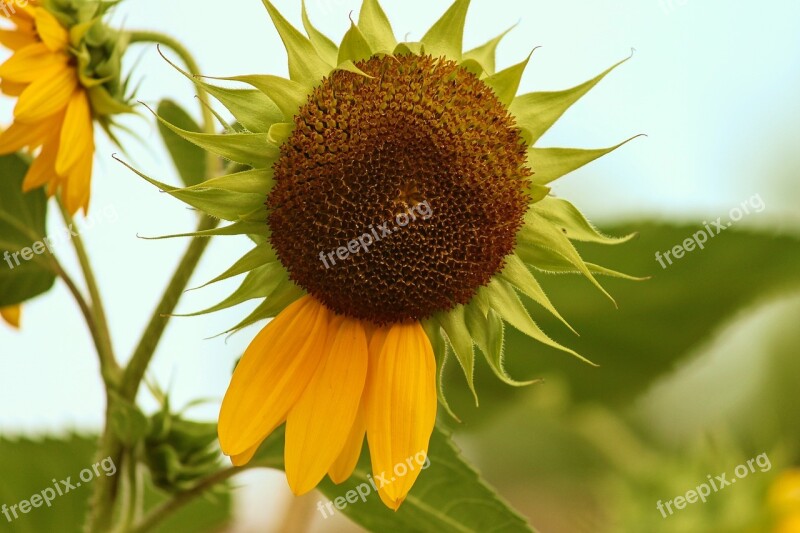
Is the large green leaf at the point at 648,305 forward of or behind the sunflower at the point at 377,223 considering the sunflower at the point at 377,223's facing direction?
behind

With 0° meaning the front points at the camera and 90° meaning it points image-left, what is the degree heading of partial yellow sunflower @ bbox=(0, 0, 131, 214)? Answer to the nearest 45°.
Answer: approximately 90°

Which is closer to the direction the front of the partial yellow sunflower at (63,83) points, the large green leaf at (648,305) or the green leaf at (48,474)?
the green leaf

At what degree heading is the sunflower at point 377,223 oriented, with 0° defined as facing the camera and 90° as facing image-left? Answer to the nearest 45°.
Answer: approximately 0°

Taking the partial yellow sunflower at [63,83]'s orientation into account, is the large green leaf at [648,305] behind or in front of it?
behind
